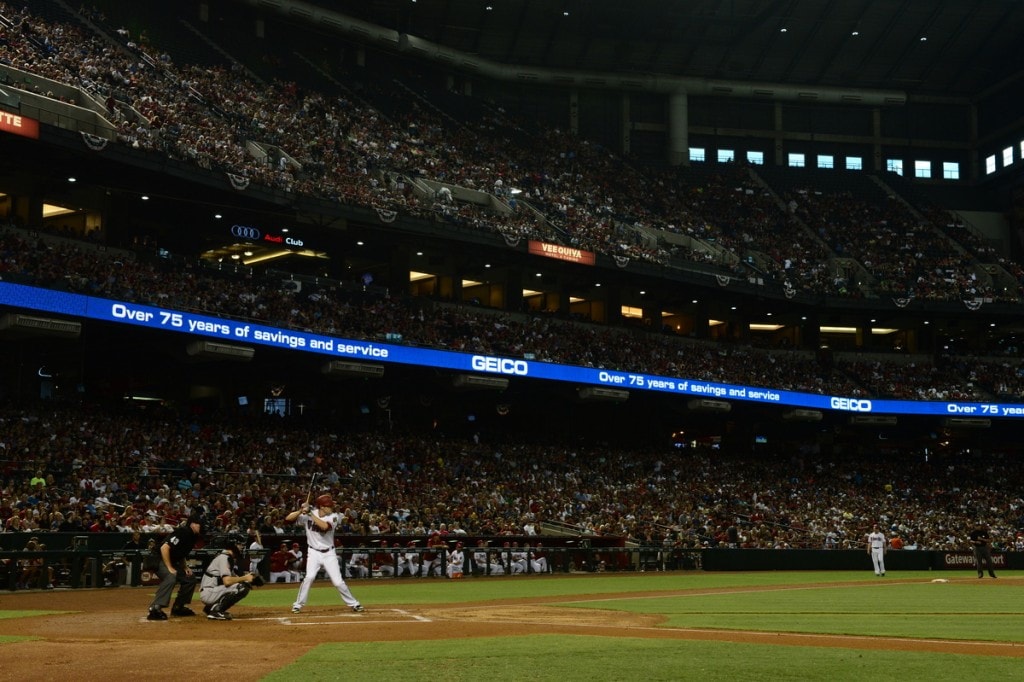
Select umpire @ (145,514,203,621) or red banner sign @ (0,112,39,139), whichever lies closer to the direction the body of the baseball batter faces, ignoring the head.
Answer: the umpire

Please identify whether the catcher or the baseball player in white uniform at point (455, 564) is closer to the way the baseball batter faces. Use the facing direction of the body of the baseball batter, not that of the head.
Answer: the catcher

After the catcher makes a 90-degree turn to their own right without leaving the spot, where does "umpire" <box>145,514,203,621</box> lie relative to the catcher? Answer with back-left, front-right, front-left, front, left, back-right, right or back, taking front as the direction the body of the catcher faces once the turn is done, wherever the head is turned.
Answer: right

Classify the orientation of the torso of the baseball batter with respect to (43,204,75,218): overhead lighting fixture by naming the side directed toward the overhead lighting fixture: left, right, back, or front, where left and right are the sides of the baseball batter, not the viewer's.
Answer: back

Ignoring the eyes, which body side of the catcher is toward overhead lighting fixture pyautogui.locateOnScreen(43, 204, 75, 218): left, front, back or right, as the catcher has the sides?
left

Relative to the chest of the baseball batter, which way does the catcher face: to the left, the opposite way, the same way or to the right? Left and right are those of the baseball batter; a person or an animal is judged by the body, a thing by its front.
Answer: to the left

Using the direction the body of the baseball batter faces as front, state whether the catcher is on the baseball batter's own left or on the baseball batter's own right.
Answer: on the baseball batter's own right

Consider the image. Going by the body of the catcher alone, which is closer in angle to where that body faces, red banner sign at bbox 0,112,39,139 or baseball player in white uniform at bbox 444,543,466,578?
the baseball player in white uniform

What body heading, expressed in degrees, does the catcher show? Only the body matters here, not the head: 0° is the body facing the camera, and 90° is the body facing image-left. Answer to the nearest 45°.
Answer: approximately 270°

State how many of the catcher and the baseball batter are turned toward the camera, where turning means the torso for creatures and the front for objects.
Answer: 1

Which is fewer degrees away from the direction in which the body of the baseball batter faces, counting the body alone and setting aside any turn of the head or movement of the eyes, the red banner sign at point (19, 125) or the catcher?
the catcher

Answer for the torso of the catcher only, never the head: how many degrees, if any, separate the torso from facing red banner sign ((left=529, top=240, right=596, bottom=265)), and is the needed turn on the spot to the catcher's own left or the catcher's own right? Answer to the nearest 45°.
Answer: approximately 45° to the catcher's own left

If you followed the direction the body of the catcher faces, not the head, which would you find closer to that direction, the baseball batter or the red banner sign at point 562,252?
the baseball batter

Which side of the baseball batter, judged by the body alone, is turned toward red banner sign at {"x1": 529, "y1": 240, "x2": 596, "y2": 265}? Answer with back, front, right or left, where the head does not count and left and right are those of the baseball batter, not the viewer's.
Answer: back

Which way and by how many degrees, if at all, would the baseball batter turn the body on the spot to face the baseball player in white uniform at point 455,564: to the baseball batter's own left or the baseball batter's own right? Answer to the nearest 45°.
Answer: approximately 180°

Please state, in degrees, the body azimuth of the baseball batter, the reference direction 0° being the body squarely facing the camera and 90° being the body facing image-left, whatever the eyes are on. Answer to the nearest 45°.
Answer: approximately 0°
